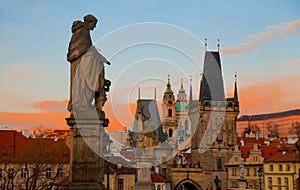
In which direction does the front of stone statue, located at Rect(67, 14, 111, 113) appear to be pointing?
to the viewer's right

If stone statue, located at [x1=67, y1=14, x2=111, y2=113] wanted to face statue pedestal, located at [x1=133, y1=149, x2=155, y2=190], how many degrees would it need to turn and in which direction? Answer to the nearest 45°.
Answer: approximately 90° to its left
